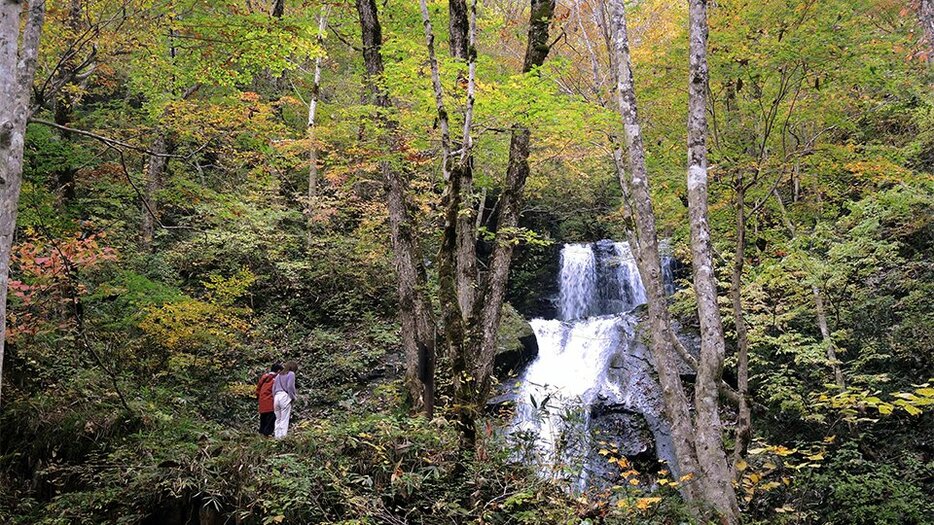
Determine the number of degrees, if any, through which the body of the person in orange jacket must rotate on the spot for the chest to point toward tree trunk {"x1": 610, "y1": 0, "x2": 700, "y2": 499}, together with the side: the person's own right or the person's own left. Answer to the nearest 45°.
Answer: approximately 45° to the person's own right

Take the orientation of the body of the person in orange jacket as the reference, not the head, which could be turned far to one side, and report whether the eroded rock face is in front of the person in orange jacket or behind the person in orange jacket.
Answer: in front

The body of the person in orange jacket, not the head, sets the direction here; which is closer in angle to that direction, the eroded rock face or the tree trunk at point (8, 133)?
the eroded rock face
